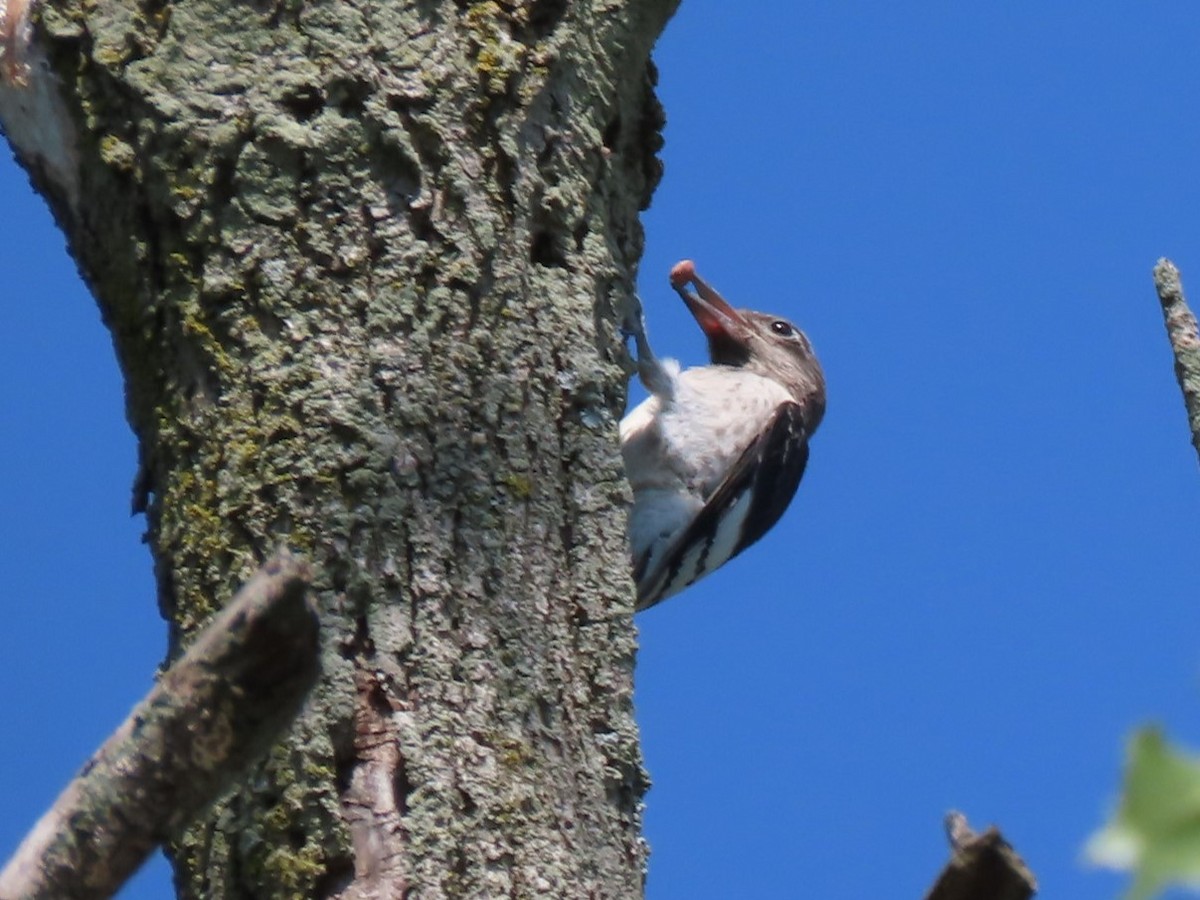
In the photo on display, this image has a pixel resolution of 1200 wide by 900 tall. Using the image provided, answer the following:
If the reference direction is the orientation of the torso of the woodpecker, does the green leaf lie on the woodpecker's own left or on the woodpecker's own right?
on the woodpecker's own left

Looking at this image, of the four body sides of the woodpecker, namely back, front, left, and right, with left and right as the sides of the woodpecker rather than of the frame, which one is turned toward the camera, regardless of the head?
left
